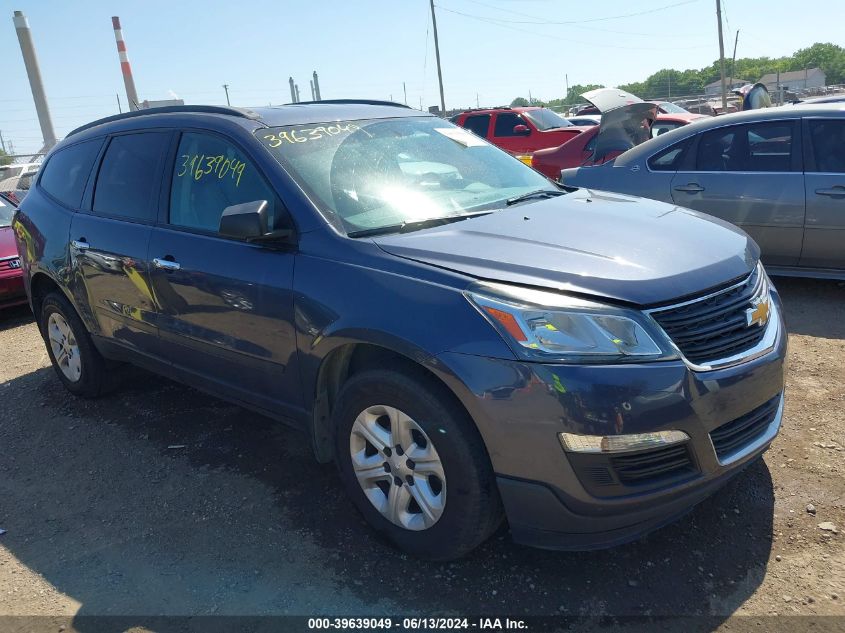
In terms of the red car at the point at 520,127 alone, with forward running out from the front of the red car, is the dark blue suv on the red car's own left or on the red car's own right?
on the red car's own right

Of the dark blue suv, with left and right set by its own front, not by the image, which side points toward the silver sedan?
left

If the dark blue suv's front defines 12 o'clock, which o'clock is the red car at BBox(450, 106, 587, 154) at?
The red car is roughly at 8 o'clock from the dark blue suv.

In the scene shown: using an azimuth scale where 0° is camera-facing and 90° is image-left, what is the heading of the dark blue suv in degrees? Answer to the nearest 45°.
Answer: approximately 315°

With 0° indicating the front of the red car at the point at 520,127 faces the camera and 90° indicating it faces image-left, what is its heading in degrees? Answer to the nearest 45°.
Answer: approximately 315°

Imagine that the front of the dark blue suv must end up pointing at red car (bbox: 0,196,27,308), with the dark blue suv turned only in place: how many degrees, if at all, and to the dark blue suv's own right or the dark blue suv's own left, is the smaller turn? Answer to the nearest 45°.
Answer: approximately 180°
